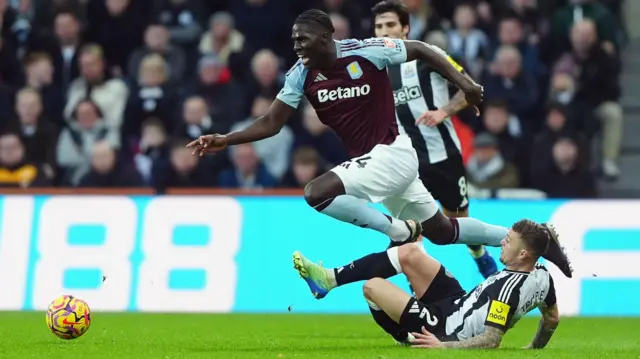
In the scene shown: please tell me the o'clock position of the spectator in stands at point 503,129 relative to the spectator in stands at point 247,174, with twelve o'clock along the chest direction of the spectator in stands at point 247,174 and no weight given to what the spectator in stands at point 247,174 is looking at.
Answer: the spectator in stands at point 503,129 is roughly at 9 o'clock from the spectator in stands at point 247,174.

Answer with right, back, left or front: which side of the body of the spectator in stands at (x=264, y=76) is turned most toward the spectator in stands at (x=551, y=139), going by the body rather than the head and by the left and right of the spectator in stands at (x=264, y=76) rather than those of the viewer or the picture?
left

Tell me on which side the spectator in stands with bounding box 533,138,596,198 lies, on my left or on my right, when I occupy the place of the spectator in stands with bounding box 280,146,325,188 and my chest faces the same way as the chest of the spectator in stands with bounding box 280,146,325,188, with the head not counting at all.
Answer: on my left

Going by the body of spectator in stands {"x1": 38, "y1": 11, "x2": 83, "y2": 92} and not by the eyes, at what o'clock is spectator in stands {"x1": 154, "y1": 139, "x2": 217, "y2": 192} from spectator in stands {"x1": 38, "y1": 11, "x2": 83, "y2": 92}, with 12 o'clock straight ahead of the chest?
spectator in stands {"x1": 154, "y1": 139, "x2": 217, "y2": 192} is roughly at 11 o'clock from spectator in stands {"x1": 38, "y1": 11, "x2": 83, "y2": 92}.

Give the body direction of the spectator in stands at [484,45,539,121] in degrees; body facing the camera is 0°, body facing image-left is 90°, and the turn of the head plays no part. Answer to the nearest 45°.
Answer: approximately 0°

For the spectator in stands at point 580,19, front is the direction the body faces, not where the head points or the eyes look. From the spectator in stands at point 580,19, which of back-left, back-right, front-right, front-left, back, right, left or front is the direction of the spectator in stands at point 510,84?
front-right

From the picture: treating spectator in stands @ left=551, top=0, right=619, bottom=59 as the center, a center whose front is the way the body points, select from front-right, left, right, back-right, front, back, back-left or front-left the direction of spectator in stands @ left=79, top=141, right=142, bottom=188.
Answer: front-right

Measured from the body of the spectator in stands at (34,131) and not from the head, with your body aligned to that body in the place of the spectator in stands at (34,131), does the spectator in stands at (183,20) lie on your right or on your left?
on your left
